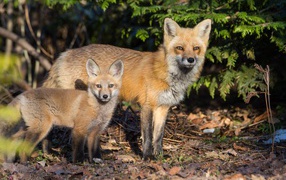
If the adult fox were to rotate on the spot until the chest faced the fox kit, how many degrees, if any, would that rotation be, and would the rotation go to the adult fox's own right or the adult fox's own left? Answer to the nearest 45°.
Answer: approximately 135° to the adult fox's own right

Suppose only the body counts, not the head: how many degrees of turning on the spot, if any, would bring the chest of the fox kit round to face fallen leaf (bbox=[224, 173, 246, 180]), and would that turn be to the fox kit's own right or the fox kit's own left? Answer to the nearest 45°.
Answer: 0° — it already faces it

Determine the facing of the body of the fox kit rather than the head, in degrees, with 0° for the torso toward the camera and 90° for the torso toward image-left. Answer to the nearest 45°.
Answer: approximately 315°

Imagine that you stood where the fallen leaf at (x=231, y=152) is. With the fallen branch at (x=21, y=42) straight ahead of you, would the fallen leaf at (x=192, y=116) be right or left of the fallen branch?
right

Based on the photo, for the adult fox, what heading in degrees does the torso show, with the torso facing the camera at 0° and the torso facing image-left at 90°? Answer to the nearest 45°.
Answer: approximately 270°

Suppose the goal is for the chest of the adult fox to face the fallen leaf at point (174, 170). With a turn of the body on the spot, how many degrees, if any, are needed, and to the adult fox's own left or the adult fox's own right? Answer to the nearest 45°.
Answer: approximately 90° to the adult fox's own right

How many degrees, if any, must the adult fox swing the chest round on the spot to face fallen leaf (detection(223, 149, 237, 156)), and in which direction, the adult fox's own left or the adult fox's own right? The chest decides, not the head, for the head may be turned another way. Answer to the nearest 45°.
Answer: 0° — it already faces it

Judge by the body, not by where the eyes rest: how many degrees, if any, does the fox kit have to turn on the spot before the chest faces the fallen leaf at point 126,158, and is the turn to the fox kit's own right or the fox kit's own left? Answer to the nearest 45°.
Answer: approximately 45° to the fox kit's own left
